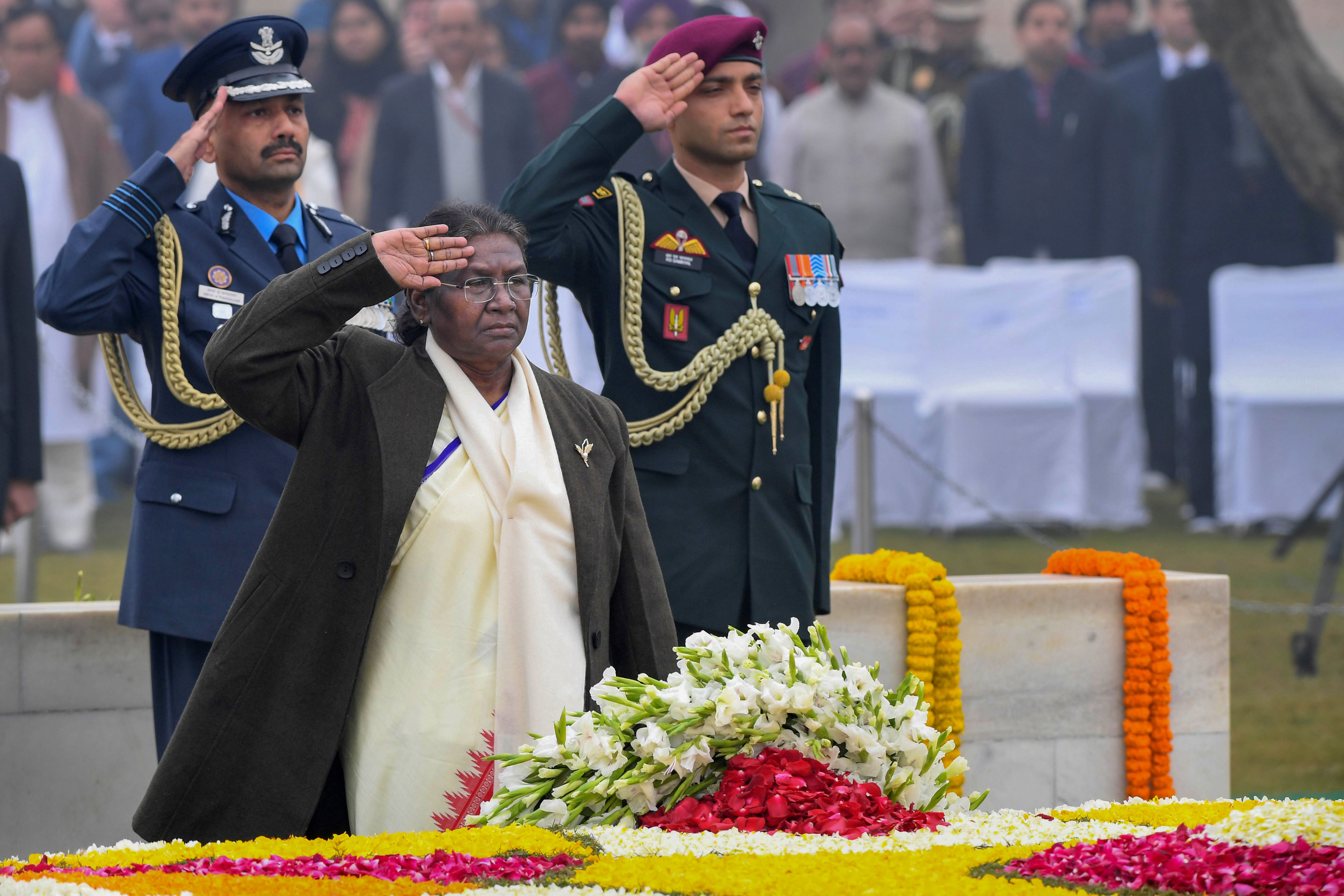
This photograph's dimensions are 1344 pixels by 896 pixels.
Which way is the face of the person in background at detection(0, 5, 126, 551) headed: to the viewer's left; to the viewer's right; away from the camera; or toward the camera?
toward the camera

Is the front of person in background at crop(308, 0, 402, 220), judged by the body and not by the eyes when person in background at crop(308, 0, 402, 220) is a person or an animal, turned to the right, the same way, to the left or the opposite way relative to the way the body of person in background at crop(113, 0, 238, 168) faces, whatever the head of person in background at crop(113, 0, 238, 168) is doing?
the same way

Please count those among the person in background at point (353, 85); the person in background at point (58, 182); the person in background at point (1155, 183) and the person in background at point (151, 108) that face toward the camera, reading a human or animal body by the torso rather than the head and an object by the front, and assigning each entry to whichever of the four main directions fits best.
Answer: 4

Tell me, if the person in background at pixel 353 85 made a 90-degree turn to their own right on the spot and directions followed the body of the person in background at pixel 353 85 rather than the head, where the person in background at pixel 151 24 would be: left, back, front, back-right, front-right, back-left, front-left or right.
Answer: front

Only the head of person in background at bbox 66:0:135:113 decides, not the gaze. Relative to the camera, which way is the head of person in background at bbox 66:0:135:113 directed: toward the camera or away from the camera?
toward the camera

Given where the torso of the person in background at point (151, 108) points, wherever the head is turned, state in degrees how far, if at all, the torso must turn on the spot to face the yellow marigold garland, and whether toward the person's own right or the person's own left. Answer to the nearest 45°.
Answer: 0° — they already face it

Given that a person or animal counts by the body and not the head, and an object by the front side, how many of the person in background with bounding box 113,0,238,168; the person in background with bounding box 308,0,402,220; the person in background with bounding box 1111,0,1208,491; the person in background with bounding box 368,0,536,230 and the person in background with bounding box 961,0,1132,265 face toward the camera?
5

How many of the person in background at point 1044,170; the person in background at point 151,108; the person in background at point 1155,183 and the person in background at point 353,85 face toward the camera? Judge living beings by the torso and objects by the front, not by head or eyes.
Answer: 4

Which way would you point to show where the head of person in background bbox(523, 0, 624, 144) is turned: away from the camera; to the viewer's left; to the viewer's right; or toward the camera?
toward the camera

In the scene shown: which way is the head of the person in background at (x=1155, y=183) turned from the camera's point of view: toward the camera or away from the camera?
toward the camera

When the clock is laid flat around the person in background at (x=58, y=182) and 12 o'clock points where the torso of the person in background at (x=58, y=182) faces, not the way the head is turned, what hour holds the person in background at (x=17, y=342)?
the person in background at (x=17, y=342) is roughly at 12 o'clock from the person in background at (x=58, y=182).

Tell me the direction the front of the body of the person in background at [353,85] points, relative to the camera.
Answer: toward the camera

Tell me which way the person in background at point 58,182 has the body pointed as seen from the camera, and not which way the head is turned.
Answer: toward the camera

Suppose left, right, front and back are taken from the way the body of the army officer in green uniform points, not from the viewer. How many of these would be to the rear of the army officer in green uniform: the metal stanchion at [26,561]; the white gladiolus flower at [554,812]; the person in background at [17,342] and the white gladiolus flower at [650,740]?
2

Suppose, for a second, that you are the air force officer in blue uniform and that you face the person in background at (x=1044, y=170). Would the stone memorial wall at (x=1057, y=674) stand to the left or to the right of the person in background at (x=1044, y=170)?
right

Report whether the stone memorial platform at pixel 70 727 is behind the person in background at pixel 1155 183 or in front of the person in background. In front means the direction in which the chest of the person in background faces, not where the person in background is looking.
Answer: in front

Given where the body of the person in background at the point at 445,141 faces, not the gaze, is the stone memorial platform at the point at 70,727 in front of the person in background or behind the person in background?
in front

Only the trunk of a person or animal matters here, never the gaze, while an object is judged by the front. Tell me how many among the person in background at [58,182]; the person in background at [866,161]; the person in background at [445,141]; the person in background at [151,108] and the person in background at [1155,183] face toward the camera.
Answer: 5

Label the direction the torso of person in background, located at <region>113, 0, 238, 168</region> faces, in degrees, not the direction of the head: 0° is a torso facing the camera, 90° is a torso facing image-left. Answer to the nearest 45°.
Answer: approximately 0°

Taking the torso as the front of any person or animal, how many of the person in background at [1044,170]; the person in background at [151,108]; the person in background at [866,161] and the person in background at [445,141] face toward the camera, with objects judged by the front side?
4
